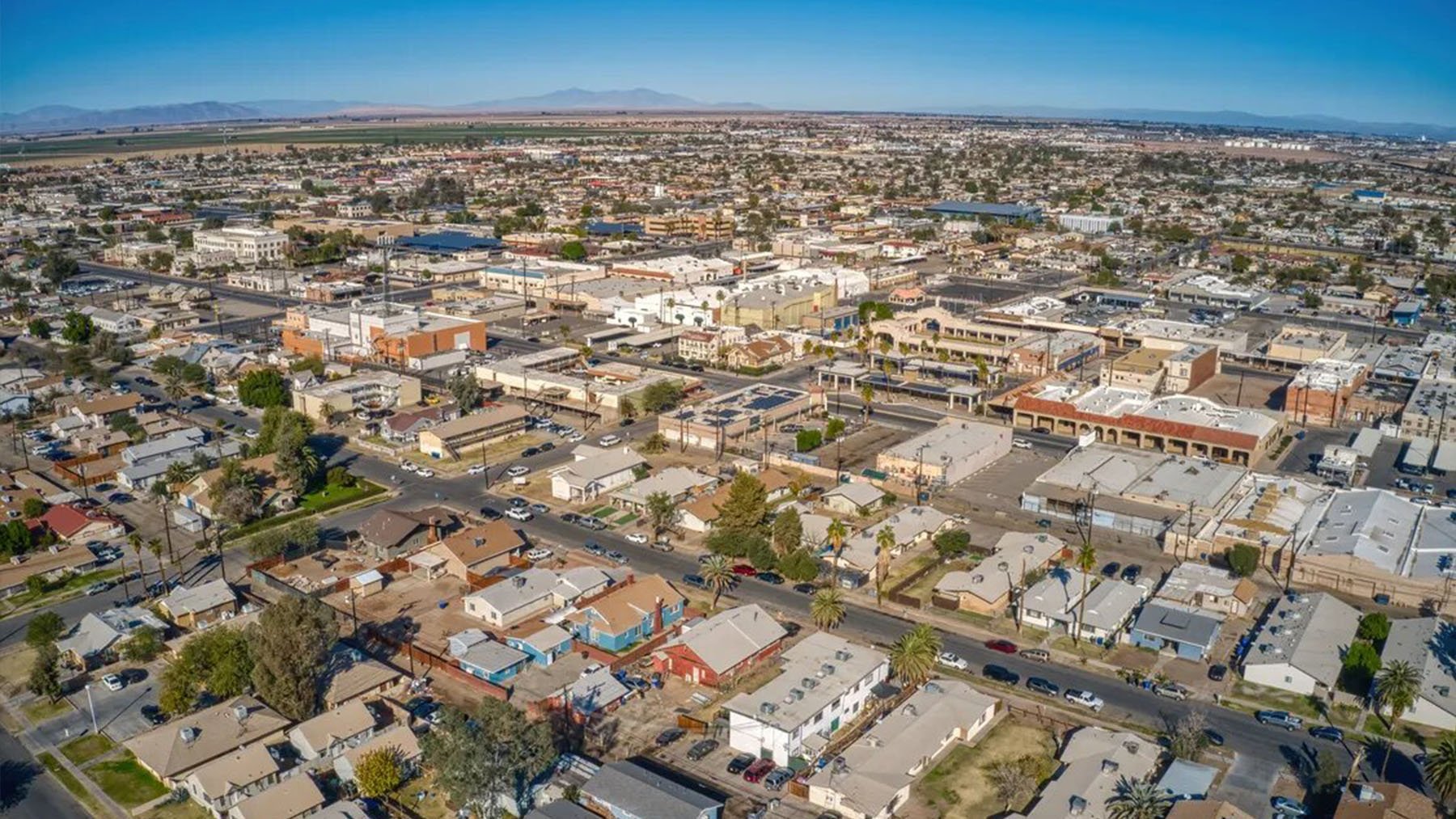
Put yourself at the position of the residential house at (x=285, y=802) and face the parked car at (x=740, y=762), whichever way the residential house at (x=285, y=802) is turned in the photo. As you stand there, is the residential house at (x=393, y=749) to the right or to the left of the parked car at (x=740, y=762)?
left

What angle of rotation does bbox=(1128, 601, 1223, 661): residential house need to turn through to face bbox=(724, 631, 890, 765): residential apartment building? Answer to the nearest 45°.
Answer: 0° — it already faces it

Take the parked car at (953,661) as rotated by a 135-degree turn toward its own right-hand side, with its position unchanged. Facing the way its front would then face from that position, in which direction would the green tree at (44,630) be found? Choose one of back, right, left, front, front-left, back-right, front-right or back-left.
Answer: front

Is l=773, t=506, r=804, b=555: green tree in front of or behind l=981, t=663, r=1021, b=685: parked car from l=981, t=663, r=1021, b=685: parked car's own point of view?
behind

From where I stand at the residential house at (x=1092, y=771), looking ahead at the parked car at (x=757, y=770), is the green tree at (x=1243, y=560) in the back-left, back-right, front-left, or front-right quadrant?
back-right

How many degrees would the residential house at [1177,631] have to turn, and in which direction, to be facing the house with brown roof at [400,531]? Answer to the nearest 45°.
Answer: approximately 45° to its right

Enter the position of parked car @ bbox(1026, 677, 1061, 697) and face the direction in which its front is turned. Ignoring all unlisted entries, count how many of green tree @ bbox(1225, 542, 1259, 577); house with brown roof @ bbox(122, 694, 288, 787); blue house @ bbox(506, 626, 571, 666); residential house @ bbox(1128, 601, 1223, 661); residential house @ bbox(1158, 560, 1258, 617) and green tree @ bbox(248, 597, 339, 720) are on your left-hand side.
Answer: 3
